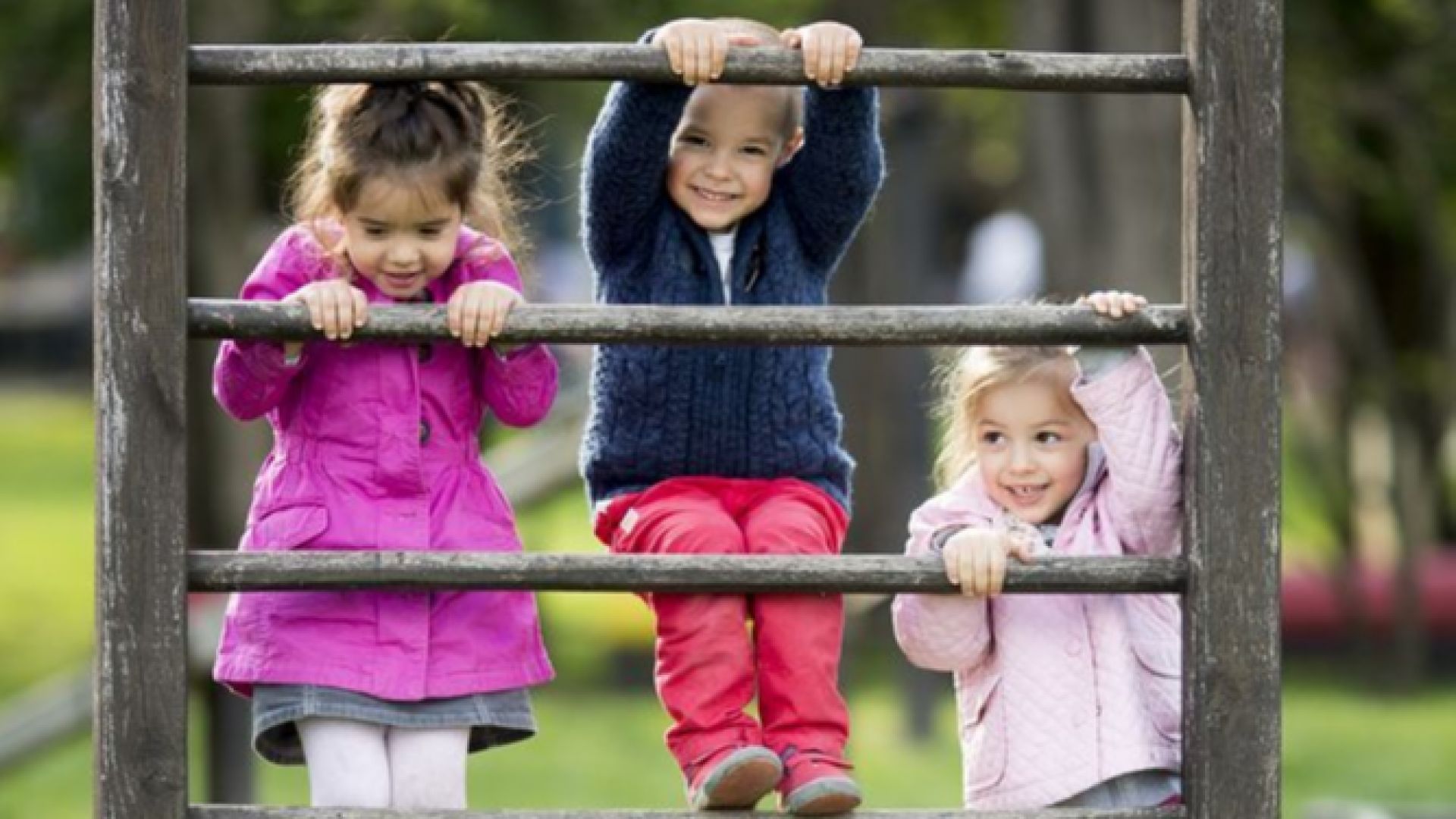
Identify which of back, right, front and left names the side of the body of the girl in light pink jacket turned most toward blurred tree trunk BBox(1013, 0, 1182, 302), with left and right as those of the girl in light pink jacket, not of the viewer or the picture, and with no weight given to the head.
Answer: back

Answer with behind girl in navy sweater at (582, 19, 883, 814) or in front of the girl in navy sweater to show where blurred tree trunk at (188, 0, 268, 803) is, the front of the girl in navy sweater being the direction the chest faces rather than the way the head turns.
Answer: behind

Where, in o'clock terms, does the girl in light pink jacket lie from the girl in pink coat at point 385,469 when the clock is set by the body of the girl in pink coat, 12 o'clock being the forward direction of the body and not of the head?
The girl in light pink jacket is roughly at 9 o'clock from the girl in pink coat.

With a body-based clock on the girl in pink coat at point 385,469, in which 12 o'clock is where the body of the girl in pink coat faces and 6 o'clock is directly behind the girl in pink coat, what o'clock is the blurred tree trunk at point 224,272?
The blurred tree trunk is roughly at 6 o'clock from the girl in pink coat.

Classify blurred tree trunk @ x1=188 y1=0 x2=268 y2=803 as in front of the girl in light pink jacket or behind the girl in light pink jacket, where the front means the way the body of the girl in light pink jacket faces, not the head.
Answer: behind

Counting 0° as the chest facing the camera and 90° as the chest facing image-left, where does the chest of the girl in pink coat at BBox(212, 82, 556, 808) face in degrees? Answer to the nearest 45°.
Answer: approximately 0°

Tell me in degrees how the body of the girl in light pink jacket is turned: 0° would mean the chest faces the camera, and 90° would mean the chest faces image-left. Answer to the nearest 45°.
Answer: approximately 0°

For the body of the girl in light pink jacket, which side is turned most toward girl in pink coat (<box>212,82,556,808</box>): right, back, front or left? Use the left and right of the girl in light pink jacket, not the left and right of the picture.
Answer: right

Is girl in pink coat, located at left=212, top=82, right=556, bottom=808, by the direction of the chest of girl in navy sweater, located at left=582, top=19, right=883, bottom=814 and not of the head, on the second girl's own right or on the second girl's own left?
on the second girl's own right
